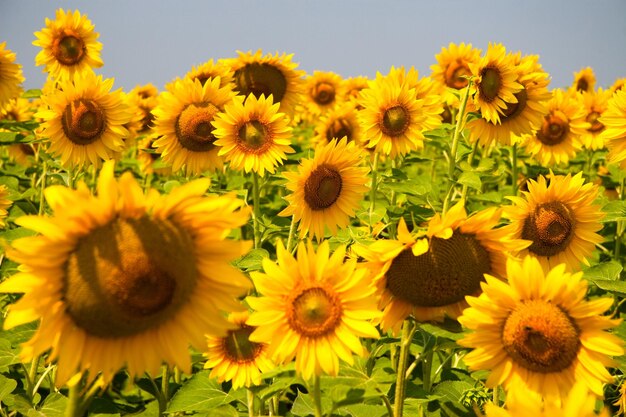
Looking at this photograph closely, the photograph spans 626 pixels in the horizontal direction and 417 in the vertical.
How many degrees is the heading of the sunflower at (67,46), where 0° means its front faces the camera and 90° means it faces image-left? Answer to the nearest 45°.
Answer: approximately 0°

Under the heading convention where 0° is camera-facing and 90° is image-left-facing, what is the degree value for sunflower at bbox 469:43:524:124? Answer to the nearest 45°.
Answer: approximately 45°

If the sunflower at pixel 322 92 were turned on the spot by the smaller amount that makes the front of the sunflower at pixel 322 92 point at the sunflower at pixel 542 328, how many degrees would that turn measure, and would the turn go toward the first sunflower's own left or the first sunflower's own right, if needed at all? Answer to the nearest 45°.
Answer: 0° — it already faces it

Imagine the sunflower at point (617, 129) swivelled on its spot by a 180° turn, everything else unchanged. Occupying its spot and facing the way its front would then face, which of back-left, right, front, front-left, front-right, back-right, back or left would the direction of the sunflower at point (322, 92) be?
front-left
